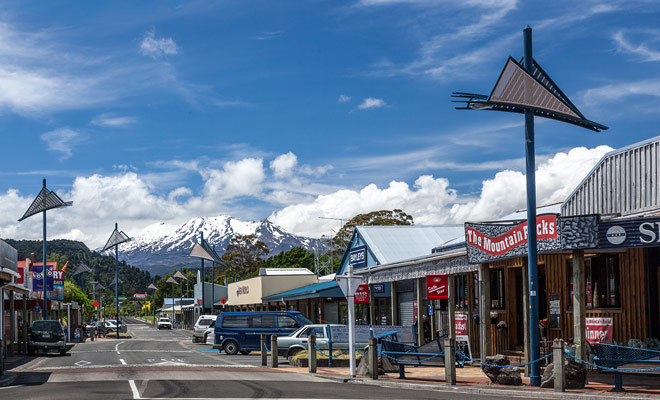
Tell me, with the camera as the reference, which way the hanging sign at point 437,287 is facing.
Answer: facing the viewer

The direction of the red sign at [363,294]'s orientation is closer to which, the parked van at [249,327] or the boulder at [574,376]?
the boulder

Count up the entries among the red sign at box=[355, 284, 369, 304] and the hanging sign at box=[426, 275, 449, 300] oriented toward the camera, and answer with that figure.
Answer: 2

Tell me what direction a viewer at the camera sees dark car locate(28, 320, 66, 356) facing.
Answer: facing away from the viewer

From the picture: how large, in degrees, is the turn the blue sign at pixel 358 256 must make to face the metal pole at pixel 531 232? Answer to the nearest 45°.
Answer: approximately 45° to its left

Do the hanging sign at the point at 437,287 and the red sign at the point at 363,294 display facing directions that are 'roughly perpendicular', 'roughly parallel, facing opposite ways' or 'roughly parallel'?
roughly parallel

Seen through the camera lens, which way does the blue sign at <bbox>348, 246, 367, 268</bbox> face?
facing the viewer and to the left of the viewer

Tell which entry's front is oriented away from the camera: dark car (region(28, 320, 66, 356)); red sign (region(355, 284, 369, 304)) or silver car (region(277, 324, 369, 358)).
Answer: the dark car

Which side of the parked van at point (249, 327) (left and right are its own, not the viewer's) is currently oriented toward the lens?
right

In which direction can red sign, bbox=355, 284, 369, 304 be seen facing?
toward the camera

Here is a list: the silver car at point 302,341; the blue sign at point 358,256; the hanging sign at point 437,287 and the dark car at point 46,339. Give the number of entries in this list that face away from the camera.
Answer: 1

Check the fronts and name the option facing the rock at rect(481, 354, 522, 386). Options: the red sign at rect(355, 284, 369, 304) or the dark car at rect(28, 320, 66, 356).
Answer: the red sign

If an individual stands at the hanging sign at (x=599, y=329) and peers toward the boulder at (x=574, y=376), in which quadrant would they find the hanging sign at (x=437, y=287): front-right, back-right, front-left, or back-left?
back-right
